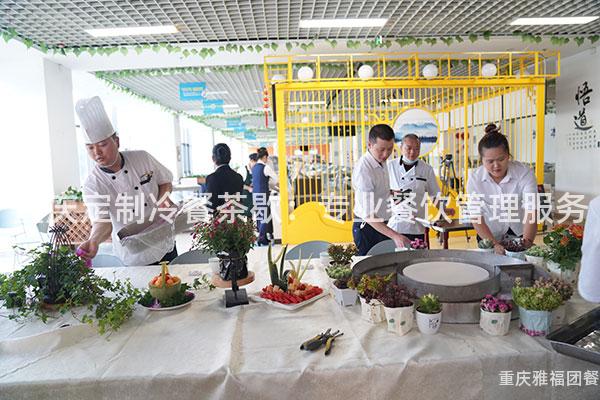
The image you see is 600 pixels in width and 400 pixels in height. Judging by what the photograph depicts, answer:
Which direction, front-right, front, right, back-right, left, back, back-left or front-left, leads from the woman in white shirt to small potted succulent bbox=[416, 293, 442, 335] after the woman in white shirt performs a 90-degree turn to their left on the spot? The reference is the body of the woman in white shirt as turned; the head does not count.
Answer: right

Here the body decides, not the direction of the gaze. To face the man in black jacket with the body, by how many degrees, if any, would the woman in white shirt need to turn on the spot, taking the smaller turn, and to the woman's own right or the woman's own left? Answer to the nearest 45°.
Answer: approximately 90° to the woman's own right

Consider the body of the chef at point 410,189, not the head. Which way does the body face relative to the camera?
toward the camera

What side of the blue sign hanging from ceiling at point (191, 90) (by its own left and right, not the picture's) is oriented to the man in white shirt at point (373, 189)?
front

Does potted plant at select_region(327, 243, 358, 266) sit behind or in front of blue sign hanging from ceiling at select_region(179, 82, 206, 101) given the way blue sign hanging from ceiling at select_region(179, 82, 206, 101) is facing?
in front

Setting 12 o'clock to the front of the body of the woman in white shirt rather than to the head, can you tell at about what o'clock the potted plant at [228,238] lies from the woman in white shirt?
The potted plant is roughly at 1 o'clock from the woman in white shirt.

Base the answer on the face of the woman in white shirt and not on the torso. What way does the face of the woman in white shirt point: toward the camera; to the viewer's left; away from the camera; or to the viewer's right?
toward the camera

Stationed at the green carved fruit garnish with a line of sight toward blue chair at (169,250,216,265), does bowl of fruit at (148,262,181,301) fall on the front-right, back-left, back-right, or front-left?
front-left

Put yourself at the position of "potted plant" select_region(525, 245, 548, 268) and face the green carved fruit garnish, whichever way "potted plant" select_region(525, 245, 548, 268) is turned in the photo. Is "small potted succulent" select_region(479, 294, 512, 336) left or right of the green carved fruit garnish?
left

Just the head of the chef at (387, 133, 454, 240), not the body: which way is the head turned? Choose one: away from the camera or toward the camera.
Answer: toward the camera

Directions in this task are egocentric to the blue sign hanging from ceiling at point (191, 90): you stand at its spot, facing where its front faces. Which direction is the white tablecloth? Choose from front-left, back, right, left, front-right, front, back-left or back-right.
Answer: front

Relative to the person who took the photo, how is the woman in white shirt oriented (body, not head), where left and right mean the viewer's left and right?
facing the viewer

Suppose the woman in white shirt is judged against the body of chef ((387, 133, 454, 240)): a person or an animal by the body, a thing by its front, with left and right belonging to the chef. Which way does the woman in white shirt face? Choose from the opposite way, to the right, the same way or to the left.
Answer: the same way

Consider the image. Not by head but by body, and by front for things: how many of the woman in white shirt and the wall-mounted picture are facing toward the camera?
2

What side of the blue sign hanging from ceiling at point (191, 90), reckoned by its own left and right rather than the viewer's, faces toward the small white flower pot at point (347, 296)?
front

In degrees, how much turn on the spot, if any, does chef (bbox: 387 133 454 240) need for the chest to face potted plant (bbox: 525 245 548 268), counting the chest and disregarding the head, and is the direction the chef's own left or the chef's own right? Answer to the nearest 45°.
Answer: approximately 45° to the chef's own left

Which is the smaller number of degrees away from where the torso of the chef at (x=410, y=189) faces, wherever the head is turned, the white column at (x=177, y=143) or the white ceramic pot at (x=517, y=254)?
the white ceramic pot

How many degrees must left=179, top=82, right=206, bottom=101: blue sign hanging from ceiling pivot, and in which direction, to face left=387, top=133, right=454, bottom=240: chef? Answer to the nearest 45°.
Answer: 0° — it already faces them
